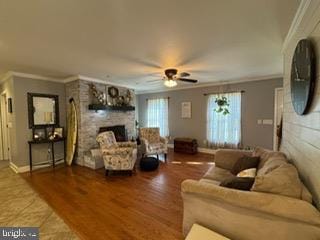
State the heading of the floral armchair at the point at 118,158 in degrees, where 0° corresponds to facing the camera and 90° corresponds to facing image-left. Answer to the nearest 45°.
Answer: approximately 270°

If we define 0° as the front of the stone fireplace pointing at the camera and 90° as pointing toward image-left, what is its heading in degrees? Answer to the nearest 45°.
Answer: approximately 315°

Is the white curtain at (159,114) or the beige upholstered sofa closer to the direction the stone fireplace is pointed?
the beige upholstered sofa

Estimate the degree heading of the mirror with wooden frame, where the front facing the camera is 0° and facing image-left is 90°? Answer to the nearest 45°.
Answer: approximately 315°

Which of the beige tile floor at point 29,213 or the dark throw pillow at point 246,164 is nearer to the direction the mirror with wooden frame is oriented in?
the dark throw pillow
